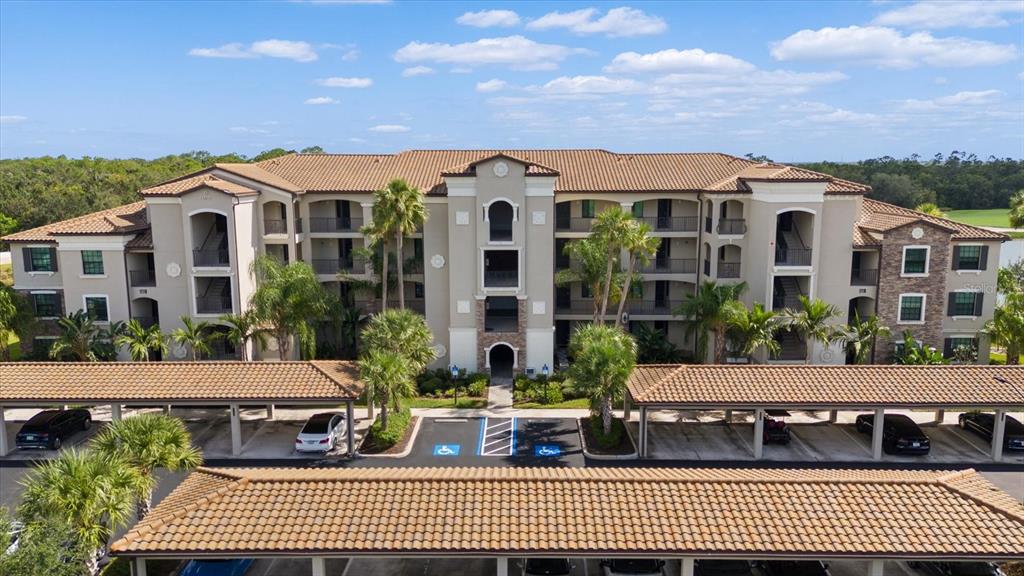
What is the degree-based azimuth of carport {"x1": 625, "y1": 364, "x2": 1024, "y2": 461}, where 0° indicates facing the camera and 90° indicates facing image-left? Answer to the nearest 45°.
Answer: approximately 0°

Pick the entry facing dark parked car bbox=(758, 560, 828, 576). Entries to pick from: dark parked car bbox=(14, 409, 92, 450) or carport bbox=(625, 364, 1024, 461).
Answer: the carport

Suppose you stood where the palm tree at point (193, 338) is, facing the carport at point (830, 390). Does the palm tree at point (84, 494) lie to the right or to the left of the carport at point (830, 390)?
right

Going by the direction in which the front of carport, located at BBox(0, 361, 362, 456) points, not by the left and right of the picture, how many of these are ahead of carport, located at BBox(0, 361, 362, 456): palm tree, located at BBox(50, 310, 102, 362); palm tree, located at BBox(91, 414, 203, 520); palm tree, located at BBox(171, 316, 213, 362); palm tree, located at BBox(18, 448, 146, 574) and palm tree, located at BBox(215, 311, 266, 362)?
2

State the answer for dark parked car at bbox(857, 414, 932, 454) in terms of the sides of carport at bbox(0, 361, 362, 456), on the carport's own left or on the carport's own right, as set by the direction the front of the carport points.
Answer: on the carport's own left
